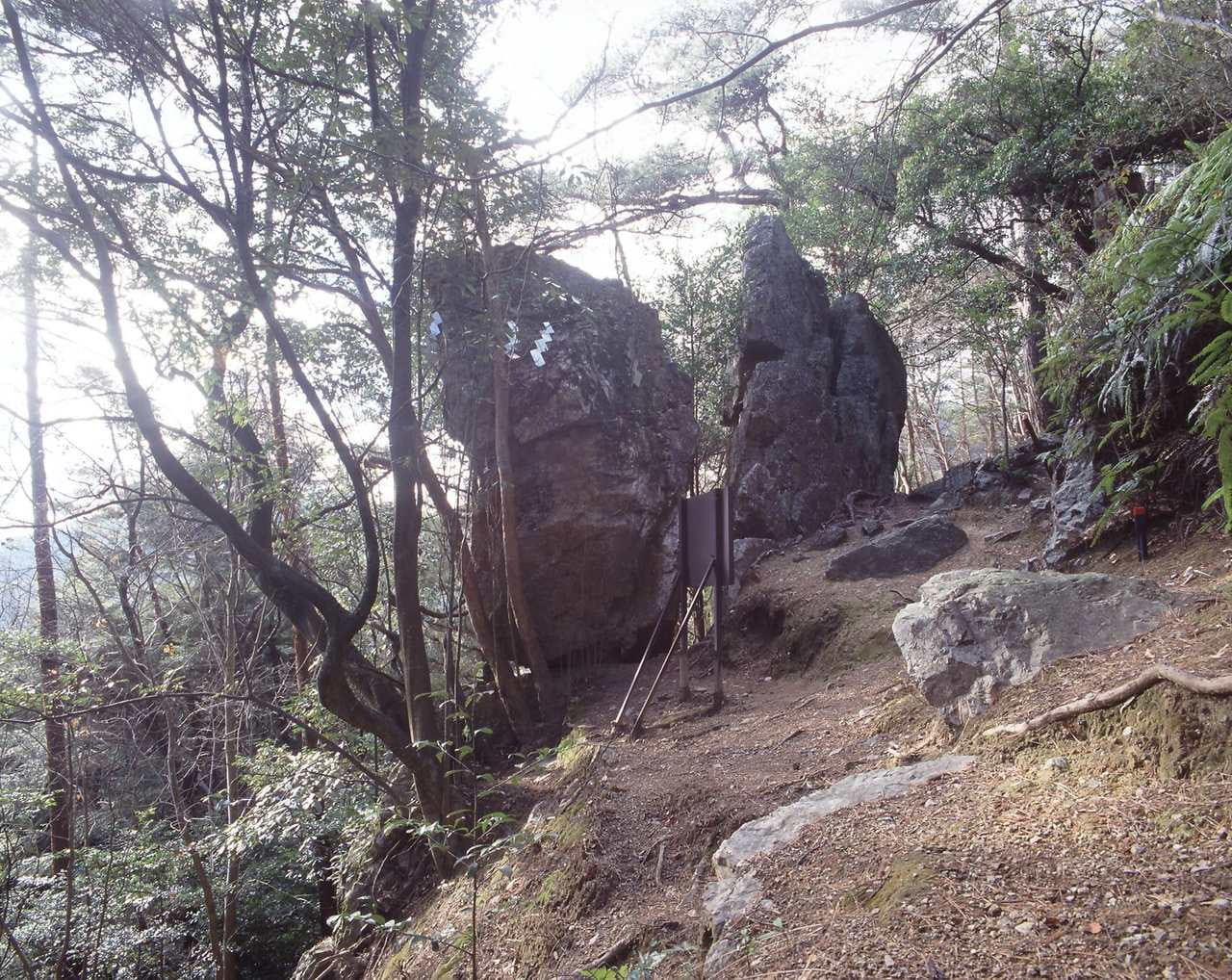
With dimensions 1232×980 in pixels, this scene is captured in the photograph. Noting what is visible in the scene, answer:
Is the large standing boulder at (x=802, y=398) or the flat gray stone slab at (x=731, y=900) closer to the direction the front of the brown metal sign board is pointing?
the large standing boulder

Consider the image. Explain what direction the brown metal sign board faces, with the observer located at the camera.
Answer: facing away from the viewer and to the right of the viewer

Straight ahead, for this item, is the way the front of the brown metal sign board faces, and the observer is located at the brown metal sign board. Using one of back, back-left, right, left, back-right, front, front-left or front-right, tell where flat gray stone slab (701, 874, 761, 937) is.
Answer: back-right

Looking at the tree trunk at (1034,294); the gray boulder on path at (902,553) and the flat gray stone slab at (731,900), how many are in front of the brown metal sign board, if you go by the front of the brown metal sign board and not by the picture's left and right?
2

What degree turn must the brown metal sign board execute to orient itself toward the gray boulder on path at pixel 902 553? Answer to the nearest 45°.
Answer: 0° — it already faces it

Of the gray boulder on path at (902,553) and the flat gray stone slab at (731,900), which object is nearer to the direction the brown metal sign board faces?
the gray boulder on path

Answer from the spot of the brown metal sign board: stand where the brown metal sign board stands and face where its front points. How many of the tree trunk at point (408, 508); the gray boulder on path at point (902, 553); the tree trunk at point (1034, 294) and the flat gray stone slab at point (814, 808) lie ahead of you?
2

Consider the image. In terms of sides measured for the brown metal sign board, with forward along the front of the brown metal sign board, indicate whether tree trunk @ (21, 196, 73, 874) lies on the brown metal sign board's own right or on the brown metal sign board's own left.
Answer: on the brown metal sign board's own left

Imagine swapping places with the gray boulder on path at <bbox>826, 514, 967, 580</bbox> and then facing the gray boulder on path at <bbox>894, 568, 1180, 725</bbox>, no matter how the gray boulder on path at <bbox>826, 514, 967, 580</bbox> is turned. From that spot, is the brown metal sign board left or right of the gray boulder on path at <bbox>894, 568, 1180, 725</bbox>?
right

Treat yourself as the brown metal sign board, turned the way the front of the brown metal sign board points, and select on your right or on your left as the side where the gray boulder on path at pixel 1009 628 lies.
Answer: on your right

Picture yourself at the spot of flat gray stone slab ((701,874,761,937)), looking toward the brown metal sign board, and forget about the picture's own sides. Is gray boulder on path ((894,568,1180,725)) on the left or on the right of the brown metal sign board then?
right

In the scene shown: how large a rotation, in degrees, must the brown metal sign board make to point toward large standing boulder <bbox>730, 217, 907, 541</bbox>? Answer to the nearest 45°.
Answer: approximately 45° to its left
